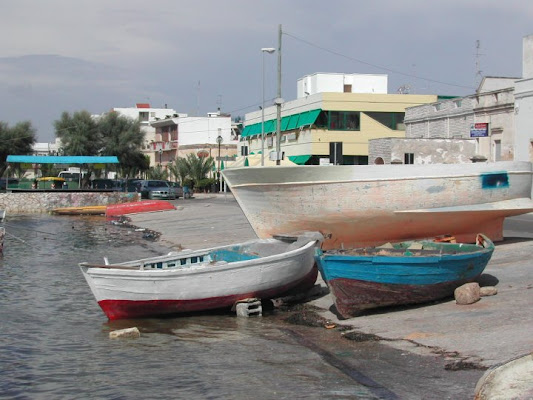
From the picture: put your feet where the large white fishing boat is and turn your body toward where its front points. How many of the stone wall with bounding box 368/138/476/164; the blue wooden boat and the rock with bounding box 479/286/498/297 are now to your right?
1

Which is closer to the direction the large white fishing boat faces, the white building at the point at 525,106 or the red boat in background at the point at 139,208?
the red boat in background

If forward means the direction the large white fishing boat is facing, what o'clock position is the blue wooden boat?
The blue wooden boat is roughly at 9 o'clock from the large white fishing boat.

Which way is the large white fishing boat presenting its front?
to the viewer's left

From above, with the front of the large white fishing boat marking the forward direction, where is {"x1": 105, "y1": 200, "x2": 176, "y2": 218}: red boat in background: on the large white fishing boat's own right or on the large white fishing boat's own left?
on the large white fishing boat's own right

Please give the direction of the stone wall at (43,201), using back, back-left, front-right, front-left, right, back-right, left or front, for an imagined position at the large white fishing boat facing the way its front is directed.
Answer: front-right

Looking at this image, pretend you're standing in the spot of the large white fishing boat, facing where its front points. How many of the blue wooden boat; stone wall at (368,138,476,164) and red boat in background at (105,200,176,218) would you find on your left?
1

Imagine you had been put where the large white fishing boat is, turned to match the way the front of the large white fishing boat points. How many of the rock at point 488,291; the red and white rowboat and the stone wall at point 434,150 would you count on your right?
1

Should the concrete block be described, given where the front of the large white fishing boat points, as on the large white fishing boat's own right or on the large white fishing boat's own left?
on the large white fishing boat's own left

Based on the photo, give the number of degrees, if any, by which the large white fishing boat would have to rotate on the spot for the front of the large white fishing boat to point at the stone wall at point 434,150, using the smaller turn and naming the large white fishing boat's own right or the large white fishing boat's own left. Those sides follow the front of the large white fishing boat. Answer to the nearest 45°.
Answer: approximately 90° to the large white fishing boat's own right

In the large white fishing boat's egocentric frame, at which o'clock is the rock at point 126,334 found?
The rock is roughly at 10 o'clock from the large white fishing boat.

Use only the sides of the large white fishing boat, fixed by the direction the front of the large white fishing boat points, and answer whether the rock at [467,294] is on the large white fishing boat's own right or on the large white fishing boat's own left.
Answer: on the large white fishing boat's own left
